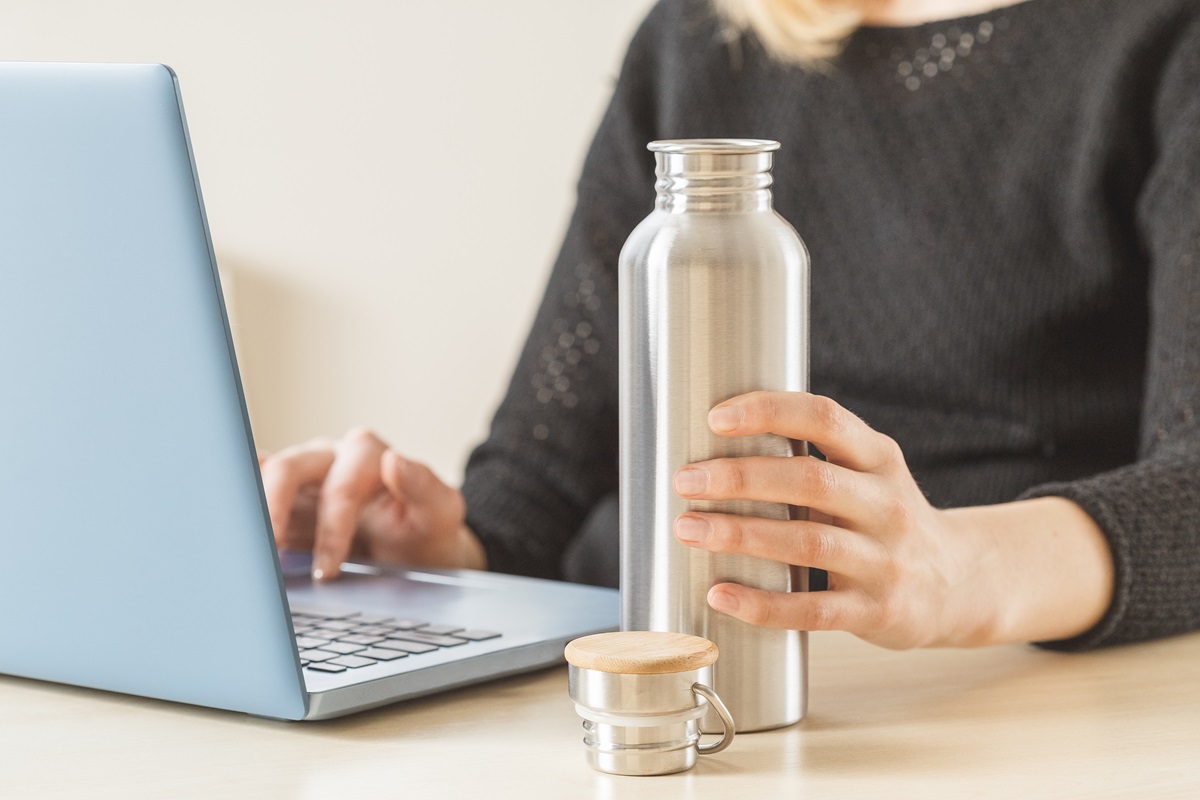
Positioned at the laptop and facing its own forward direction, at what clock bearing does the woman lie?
The woman is roughly at 12 o'clock from the laptop.

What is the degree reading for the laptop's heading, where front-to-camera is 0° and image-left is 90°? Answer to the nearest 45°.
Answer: approximately 225°

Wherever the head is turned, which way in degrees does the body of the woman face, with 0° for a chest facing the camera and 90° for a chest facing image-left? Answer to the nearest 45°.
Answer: approximately 45°

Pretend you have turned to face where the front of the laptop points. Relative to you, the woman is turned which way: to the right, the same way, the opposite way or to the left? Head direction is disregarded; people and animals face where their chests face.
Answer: the opposite way

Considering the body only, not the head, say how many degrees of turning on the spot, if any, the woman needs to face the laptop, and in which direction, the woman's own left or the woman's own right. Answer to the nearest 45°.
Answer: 0° — they already face it
